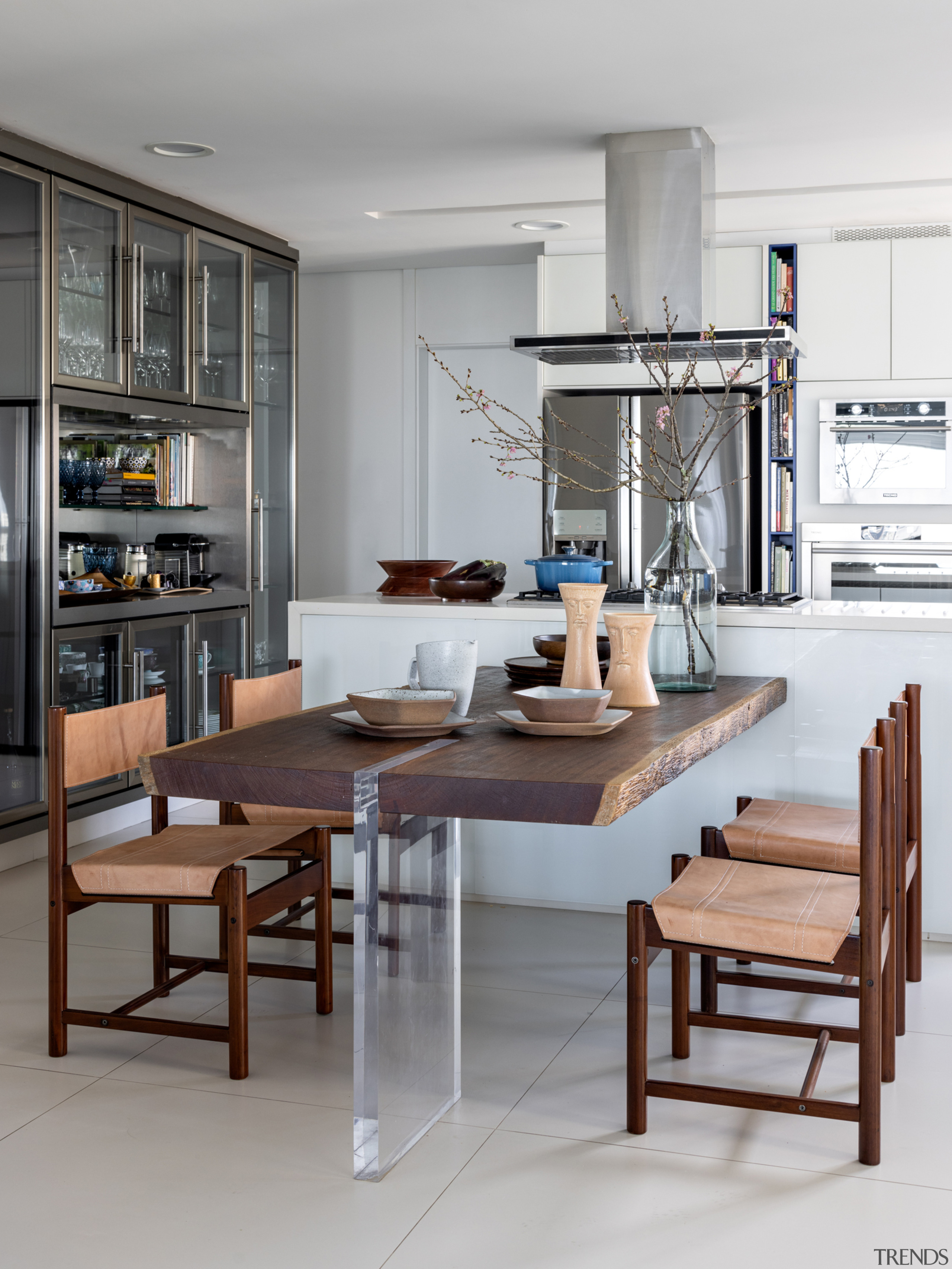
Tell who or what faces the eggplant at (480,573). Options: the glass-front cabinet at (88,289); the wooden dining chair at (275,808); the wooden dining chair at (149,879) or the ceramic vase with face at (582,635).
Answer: the glass-front cabinet

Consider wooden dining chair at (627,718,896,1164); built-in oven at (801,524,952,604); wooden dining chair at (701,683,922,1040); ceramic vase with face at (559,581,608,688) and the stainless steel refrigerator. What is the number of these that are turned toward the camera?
3

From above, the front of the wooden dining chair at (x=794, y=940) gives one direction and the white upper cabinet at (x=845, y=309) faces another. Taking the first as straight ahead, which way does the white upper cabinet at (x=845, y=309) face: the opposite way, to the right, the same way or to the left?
to the left

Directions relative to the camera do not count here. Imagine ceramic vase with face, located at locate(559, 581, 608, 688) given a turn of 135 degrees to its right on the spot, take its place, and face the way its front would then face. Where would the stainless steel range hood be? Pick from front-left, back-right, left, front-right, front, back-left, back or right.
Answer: front-right

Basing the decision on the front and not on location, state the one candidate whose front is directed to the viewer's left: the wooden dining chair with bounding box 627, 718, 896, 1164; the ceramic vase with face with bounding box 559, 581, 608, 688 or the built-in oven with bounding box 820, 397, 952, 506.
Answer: the wooden dining chair

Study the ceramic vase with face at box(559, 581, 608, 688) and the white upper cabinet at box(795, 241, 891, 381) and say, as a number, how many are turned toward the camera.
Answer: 2

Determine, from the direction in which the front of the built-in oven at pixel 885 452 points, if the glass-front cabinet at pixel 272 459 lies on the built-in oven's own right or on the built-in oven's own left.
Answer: on the built-in oven's own right

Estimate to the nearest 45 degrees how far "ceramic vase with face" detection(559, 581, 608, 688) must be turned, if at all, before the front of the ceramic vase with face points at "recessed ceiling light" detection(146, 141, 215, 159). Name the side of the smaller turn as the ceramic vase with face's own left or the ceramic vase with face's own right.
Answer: approximately 135° to the ceramic vase with face's own right

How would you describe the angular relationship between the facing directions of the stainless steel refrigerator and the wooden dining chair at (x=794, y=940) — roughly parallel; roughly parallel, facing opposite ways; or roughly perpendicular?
roughly perpendicular
